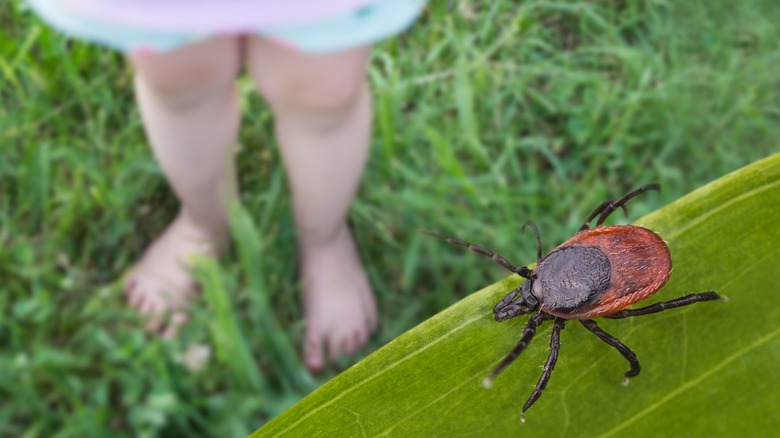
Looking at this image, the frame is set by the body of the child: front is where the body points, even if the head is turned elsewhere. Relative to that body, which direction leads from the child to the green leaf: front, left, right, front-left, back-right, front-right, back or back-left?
front

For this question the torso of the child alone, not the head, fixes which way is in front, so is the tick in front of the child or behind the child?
in front

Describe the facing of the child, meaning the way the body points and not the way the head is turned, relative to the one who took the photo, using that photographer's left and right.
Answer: facing the viewer
